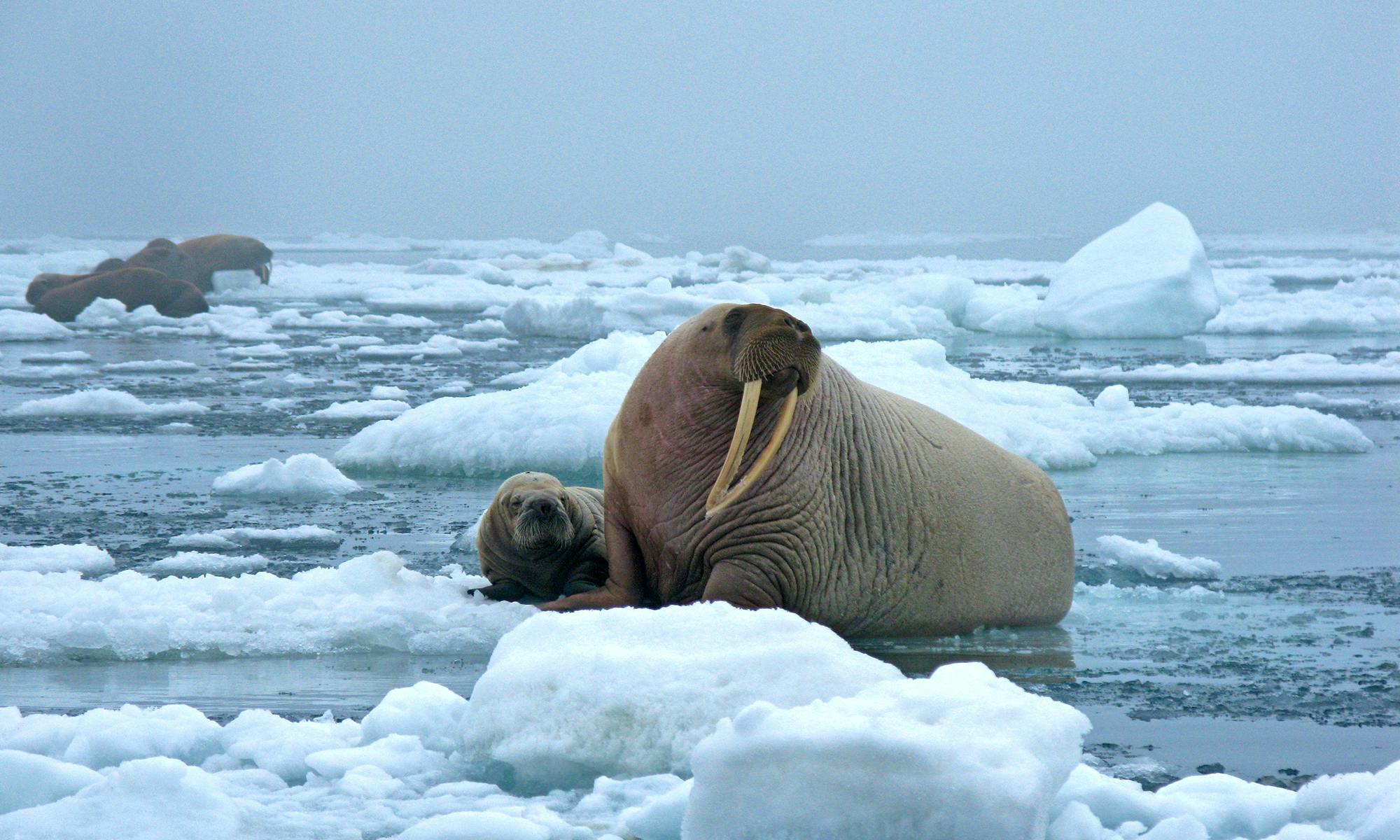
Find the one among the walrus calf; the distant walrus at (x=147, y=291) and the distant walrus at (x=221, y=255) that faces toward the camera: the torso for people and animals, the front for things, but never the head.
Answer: the walrus calf

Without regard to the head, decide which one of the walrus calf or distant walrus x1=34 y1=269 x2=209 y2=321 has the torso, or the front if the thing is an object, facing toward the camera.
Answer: the walrus calf

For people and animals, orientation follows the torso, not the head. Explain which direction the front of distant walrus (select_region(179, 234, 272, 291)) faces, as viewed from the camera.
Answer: facing to the right of the viewer

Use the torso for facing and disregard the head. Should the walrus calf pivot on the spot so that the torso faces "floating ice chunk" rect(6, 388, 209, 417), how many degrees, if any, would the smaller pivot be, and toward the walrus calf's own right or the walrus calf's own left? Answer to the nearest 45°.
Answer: approximately 135° to the walrus calf's own right

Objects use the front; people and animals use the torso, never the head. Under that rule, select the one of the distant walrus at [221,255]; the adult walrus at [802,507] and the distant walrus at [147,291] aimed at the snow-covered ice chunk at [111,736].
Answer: the adult walrus

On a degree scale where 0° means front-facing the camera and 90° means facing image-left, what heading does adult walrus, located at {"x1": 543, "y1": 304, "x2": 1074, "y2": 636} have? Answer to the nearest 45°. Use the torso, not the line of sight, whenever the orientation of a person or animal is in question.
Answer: approximately 45°

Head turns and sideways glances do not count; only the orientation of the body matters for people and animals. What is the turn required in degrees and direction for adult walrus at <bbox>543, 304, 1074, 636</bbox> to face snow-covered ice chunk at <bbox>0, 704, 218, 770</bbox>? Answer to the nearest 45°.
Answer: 0° — it already faces it

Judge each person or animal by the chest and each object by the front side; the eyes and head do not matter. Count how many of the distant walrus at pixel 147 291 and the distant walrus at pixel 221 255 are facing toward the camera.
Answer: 0

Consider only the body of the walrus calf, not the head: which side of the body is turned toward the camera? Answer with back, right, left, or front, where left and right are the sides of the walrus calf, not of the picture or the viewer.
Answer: front

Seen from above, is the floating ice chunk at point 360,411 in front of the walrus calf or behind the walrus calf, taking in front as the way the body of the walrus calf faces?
behind

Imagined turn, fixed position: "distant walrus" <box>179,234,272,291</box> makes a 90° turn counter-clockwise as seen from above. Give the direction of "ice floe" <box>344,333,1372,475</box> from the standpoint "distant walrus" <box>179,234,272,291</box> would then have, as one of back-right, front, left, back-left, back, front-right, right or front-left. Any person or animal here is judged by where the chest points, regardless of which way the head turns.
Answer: back

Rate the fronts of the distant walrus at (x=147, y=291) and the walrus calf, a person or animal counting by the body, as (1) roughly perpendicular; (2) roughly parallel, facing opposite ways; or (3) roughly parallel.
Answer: roughly perpendicular

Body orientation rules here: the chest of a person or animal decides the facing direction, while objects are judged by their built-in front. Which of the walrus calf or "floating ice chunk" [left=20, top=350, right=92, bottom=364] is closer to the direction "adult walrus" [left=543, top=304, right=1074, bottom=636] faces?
the walrus calf
